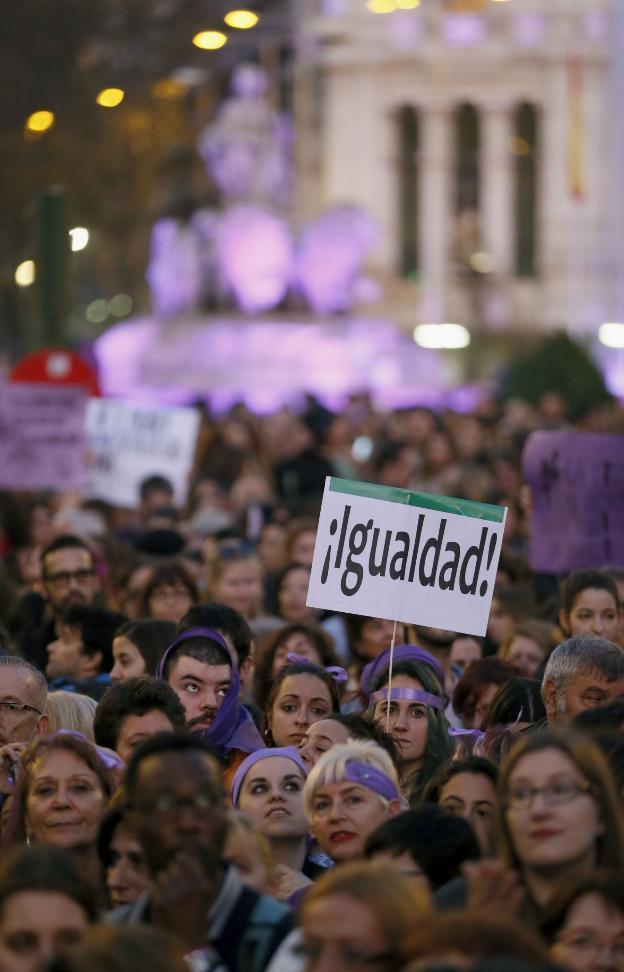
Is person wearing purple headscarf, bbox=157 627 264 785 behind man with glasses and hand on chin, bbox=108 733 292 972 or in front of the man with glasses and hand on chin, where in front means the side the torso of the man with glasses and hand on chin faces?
behind

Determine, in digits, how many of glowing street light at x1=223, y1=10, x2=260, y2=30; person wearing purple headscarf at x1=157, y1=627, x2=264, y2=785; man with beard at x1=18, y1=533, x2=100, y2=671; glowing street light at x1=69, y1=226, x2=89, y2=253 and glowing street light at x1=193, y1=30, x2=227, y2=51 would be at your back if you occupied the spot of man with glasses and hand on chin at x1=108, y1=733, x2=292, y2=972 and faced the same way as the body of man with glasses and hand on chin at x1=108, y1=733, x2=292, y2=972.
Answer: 5

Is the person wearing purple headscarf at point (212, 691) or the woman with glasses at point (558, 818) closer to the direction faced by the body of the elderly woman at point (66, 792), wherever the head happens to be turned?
the woman with glasses

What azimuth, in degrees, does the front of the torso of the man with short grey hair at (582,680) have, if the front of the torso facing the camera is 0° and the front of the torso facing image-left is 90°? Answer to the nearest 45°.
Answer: approximately 315°

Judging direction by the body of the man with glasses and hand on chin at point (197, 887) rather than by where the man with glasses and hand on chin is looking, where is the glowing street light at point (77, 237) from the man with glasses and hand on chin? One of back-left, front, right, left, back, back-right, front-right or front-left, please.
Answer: back

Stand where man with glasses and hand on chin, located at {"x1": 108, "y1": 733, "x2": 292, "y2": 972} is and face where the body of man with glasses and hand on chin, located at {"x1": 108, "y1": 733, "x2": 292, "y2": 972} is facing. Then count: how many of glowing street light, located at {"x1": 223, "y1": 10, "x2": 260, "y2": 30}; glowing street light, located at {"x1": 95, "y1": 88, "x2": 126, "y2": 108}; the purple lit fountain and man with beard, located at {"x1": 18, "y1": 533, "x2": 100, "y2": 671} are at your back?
4

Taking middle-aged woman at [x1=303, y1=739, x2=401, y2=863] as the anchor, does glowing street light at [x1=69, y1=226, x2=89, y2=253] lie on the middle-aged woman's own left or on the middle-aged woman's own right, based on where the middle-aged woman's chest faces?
on the middle-aged woman's own right

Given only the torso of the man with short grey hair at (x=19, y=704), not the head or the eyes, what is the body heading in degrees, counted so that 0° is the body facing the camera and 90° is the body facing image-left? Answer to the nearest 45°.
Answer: approximately 45°

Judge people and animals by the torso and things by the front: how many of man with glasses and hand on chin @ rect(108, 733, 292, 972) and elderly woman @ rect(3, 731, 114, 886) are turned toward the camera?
2
